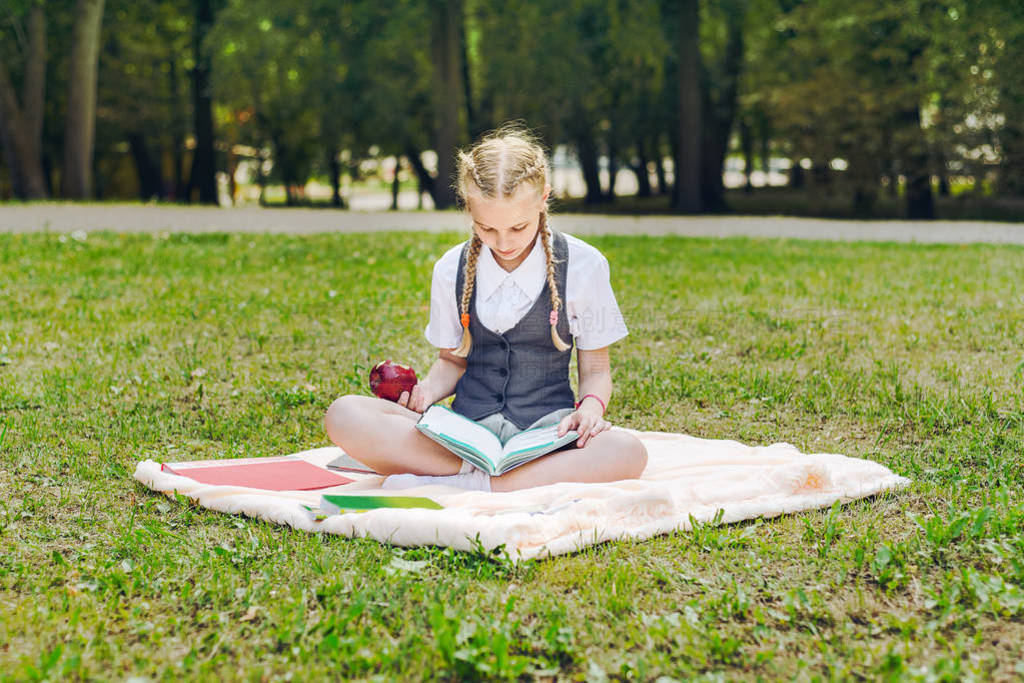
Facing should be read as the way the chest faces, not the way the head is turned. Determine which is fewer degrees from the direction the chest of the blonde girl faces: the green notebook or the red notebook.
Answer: the green notebook

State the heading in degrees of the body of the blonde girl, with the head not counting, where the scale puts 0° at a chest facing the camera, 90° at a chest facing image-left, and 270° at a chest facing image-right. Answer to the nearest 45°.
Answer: approximately 0°

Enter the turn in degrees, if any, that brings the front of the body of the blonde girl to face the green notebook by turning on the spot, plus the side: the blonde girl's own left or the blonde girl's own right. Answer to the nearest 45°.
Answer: approximately 45° to the blonde girl's own right

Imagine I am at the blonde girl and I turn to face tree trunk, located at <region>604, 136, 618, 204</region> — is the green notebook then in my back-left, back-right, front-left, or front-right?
back-left

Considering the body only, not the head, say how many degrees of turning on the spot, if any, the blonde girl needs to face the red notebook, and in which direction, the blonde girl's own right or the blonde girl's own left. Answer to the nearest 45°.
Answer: approximately 90° to the blonde girl's own right

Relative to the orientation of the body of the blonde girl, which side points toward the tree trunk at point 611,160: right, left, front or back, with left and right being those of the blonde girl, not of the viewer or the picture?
back
